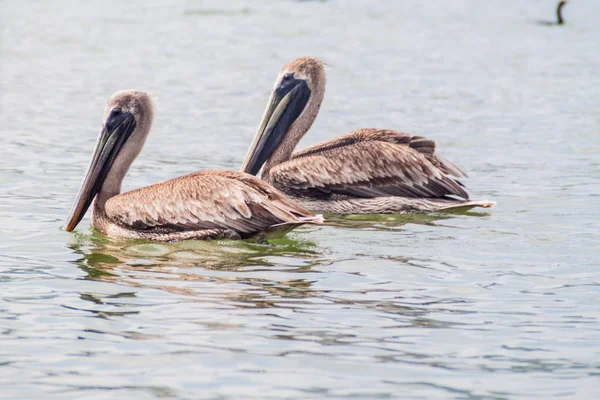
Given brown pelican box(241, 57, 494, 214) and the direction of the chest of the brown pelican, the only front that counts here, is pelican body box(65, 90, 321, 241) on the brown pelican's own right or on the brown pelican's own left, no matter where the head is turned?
on the brown pelican's own left

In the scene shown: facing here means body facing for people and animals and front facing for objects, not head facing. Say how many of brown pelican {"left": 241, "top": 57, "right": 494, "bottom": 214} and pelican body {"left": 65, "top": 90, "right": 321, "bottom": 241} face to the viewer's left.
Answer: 2

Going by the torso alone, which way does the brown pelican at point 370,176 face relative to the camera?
to the viewer's left

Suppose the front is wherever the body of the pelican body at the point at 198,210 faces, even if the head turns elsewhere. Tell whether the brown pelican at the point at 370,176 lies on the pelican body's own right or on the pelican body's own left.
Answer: on the pelican body's own right

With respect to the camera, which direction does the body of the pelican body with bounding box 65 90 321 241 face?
to the viewer's left
